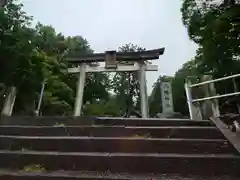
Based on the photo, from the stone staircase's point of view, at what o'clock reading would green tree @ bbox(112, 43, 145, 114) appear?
The green tree is roughly at 6 o'clock from the stone staircase.

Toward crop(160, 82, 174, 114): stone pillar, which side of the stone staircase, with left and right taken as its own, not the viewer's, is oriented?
back

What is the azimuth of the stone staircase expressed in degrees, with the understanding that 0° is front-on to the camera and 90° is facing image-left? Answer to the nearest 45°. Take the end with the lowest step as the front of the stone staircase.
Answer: approximately 0°

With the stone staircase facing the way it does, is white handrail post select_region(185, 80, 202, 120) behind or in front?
behind

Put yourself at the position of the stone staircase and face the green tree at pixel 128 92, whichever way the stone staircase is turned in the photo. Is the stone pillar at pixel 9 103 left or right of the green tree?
left

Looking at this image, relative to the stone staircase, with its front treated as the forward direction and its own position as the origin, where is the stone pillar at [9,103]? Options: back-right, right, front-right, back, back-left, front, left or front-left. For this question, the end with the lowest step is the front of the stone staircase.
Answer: back-right
